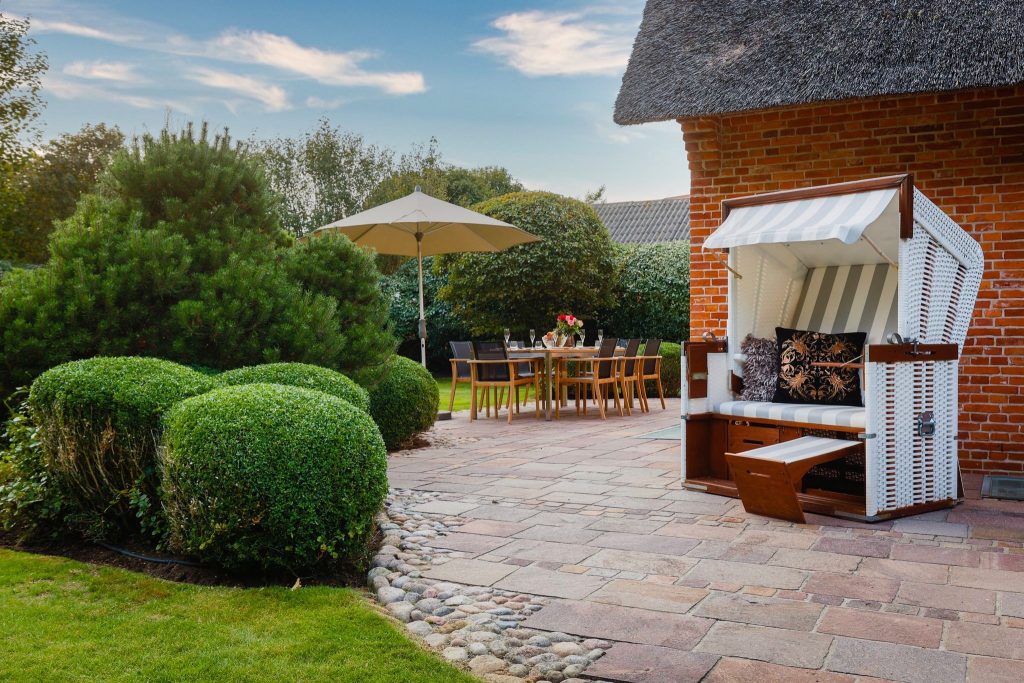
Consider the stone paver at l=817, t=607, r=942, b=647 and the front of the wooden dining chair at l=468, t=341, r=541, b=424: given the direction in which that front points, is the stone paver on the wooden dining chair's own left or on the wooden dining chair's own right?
on the wooden dining chair's own right

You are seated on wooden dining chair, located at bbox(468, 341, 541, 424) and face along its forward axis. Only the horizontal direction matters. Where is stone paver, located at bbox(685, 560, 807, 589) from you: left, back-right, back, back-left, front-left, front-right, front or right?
back-right

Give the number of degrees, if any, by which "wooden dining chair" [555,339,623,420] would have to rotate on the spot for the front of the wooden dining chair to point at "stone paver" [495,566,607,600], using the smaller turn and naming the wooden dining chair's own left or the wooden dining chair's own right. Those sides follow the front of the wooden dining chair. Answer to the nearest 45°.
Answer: approximately 135° to the wooden dining chair's own left

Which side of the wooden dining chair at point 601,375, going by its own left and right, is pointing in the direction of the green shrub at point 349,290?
front

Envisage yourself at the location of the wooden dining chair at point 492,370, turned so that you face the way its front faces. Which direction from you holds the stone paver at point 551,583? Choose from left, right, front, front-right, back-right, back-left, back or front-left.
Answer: back-right

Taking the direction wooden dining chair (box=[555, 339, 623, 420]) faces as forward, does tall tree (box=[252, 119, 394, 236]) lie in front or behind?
in front

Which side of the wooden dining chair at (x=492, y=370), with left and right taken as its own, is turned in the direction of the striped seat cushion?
right

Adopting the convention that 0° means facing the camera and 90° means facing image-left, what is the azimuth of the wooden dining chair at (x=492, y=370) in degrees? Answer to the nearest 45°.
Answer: approximately 225°

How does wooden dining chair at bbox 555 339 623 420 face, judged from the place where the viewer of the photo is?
facing away from the viewer and to the left of the viewer

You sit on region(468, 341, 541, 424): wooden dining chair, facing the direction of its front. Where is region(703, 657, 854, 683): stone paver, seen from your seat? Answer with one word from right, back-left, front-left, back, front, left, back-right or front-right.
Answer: back-right

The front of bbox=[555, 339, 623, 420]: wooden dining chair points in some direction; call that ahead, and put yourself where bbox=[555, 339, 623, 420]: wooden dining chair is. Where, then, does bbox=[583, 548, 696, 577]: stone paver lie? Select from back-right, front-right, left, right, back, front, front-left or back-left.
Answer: back-left

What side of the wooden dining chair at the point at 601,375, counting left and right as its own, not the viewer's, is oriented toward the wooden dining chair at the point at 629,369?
right

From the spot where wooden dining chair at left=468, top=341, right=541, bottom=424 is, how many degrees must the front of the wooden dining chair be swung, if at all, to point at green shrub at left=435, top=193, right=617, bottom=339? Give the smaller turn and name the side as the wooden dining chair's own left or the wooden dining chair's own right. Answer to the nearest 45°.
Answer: approximately 45° to the wooden dining chair's own left
